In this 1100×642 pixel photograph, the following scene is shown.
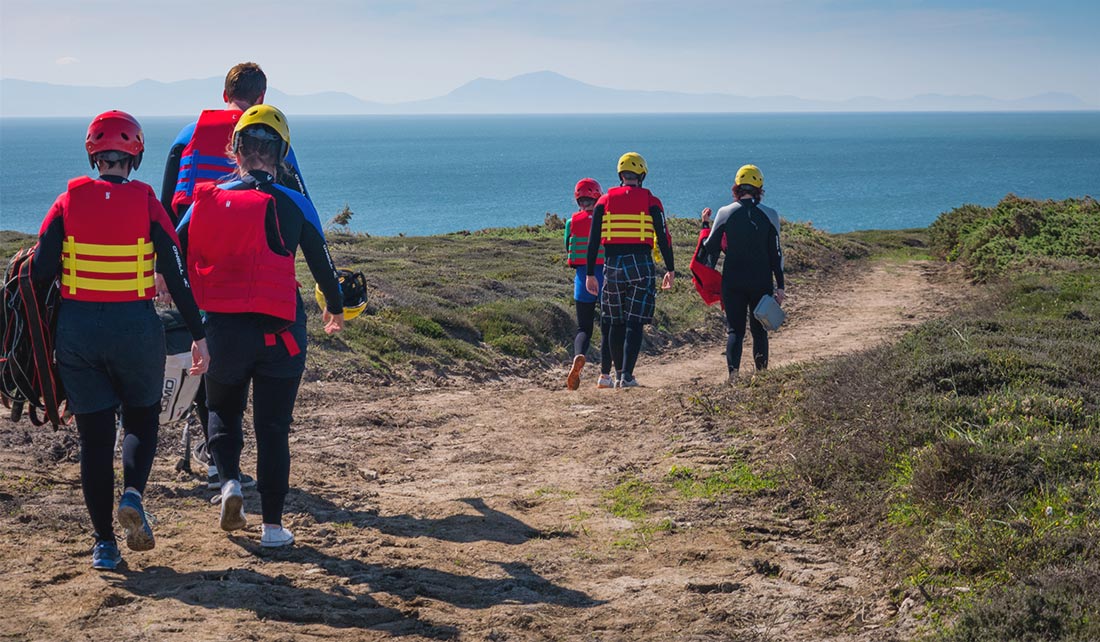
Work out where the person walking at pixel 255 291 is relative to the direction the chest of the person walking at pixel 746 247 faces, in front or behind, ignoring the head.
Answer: behind

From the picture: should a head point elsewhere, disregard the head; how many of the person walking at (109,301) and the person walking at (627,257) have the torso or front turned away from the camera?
2

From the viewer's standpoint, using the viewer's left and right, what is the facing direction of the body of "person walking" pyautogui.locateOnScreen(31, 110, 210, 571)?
facing away from the viewer

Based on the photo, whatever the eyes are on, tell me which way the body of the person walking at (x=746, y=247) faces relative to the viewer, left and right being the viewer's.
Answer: facing away from the viewer

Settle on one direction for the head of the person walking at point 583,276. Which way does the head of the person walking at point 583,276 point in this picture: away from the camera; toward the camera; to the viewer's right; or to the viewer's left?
away from the camera

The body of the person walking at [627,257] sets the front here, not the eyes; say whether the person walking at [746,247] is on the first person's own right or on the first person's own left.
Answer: on the first person's own right

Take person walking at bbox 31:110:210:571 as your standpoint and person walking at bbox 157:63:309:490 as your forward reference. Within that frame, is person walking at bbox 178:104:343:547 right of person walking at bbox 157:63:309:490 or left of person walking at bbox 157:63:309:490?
right

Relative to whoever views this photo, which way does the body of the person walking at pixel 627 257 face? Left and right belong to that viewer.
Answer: facing away from the viewer

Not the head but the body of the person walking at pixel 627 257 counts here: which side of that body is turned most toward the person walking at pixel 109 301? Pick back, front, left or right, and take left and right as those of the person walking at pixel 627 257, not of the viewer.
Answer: back

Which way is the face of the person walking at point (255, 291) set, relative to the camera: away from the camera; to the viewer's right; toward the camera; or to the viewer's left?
away from the camera
